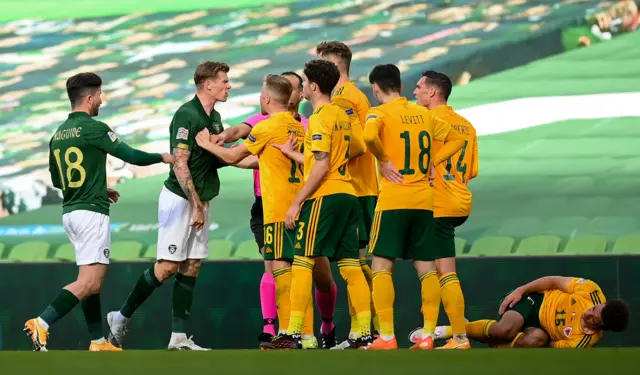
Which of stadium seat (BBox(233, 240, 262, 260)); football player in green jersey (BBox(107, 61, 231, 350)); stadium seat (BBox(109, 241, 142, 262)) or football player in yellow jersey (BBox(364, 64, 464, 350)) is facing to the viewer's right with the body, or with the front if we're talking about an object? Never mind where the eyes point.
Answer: the football player in green jersey

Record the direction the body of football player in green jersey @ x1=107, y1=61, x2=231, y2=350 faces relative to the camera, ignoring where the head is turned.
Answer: to the viewer's right

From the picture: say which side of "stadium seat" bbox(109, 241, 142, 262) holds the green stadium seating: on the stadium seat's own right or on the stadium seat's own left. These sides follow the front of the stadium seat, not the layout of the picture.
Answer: on the stadium seat's own left

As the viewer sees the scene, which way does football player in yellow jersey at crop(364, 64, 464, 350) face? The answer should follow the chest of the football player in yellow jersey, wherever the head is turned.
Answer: away from the camera

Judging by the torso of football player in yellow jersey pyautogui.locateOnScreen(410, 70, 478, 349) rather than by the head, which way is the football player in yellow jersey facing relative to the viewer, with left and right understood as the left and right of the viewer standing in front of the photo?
facing away from the viewer and to the left of the viewer

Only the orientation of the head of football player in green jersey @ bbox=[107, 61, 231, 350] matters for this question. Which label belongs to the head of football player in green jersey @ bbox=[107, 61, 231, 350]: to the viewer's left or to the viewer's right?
to the viewer's right

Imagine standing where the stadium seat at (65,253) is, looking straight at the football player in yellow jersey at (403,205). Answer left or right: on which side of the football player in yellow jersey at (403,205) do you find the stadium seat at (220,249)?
left

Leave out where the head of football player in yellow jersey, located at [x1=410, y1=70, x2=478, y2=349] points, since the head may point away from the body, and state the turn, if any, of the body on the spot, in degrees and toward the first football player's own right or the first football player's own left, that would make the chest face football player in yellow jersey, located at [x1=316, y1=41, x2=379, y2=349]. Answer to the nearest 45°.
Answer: approximately 45° to the first football player's own left

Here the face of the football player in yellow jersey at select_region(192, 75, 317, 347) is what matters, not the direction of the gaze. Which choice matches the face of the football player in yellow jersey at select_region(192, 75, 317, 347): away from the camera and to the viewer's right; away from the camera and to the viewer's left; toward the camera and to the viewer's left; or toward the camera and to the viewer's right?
away from the camera and to the viewer's left

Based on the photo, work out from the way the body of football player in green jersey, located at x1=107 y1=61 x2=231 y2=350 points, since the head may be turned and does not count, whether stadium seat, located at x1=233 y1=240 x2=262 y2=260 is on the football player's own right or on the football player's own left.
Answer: on the football player's own left

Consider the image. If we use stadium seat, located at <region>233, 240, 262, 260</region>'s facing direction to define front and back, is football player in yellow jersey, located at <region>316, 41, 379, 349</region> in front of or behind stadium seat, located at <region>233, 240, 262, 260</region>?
in front

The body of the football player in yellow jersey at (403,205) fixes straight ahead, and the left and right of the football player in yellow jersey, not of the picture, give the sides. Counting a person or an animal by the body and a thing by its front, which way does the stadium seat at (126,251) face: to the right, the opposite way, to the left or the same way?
the opposite way

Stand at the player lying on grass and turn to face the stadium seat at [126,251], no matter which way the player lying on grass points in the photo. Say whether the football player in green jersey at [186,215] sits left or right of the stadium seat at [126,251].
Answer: left
